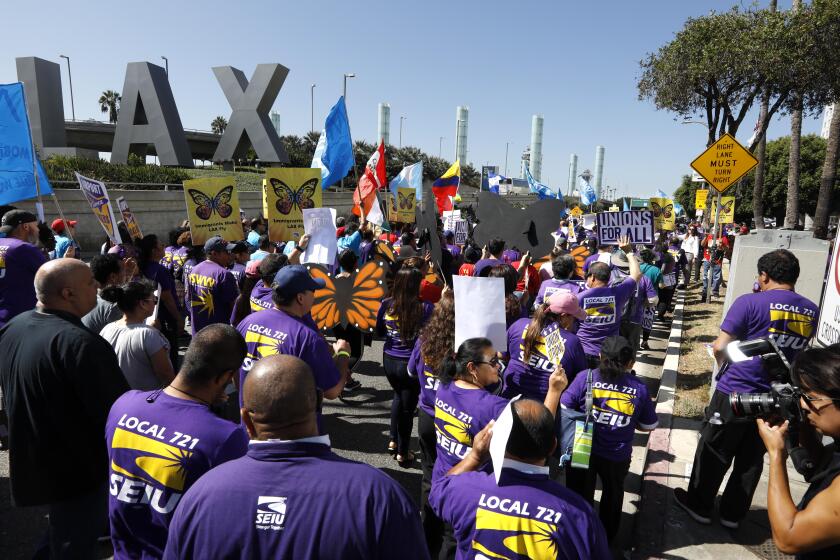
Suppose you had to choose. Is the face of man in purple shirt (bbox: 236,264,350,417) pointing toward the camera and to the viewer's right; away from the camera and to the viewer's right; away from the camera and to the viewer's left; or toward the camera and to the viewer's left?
away from the camera and to the viewer's right

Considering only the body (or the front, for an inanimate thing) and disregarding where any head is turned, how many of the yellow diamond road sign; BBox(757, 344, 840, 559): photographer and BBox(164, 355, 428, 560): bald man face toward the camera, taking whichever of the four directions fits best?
1

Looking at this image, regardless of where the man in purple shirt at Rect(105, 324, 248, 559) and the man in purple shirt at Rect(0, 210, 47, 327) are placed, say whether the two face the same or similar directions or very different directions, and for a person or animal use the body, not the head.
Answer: same or similar directions

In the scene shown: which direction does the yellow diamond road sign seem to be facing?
toward the camera

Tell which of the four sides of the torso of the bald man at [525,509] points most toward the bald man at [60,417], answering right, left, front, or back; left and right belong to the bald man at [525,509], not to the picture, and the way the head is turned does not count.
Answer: left

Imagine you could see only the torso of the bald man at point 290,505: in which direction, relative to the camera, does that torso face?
away from the camera

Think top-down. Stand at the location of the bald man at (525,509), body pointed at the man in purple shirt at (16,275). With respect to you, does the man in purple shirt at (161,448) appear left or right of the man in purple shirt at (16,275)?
left

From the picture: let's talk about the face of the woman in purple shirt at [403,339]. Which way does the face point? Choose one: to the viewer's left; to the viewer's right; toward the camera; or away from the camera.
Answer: away from the camera

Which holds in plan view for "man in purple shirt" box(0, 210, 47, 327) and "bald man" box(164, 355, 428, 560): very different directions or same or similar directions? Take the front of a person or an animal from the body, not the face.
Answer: same or similar directions

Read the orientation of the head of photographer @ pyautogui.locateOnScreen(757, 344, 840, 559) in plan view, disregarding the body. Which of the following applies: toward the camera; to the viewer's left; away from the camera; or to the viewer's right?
to the viewer's left

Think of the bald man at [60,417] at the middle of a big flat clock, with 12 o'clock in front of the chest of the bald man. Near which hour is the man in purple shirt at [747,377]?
The man in purple shirt is roughly at 2 o'clock from the bald man.

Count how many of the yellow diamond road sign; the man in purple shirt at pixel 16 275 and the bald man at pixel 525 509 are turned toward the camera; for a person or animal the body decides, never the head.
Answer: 1

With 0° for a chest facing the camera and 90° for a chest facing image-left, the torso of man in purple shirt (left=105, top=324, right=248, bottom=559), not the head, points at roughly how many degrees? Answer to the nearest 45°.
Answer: approximately 225°

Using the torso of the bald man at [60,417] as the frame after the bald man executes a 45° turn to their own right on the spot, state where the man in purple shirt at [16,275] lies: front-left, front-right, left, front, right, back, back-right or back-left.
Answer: left

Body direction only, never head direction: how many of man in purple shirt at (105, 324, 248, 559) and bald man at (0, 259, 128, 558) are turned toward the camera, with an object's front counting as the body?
0

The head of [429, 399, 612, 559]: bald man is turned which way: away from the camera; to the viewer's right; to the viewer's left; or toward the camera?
away from the camera

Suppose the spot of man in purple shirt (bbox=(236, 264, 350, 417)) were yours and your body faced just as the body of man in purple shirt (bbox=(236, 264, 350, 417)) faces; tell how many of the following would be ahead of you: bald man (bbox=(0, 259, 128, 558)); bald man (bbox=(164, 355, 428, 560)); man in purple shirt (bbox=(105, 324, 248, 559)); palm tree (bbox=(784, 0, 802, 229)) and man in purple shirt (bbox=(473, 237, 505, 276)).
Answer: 2

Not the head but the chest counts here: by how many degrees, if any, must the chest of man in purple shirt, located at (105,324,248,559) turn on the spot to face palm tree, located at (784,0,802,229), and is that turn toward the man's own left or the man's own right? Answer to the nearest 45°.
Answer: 0° — they already face it

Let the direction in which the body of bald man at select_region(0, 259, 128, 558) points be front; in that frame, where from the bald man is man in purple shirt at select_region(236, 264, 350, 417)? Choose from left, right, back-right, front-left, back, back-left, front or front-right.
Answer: front-right
